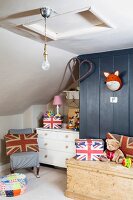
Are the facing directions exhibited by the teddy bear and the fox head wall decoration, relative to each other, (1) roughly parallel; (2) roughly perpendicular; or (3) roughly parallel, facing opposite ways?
roughly parallel

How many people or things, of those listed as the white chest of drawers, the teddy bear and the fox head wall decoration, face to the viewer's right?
0

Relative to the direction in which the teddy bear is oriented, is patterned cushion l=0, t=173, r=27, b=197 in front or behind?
in front

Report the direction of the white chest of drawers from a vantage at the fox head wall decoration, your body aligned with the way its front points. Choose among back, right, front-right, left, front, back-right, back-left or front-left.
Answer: right

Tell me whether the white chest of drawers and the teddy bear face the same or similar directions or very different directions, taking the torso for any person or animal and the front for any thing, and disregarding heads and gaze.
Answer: same or similar directions

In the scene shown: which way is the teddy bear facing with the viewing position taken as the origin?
facing the viewer and to the left of the viewer

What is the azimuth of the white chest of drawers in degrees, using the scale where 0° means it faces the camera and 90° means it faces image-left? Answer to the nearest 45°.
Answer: approximately 45°

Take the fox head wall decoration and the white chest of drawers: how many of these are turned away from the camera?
0

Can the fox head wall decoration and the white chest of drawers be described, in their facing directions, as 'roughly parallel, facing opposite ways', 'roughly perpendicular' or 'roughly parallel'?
roughly parallel

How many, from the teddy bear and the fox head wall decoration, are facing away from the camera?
0

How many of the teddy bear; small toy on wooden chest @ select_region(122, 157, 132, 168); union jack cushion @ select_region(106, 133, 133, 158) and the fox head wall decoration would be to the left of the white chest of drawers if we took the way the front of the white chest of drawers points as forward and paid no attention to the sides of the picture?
4
